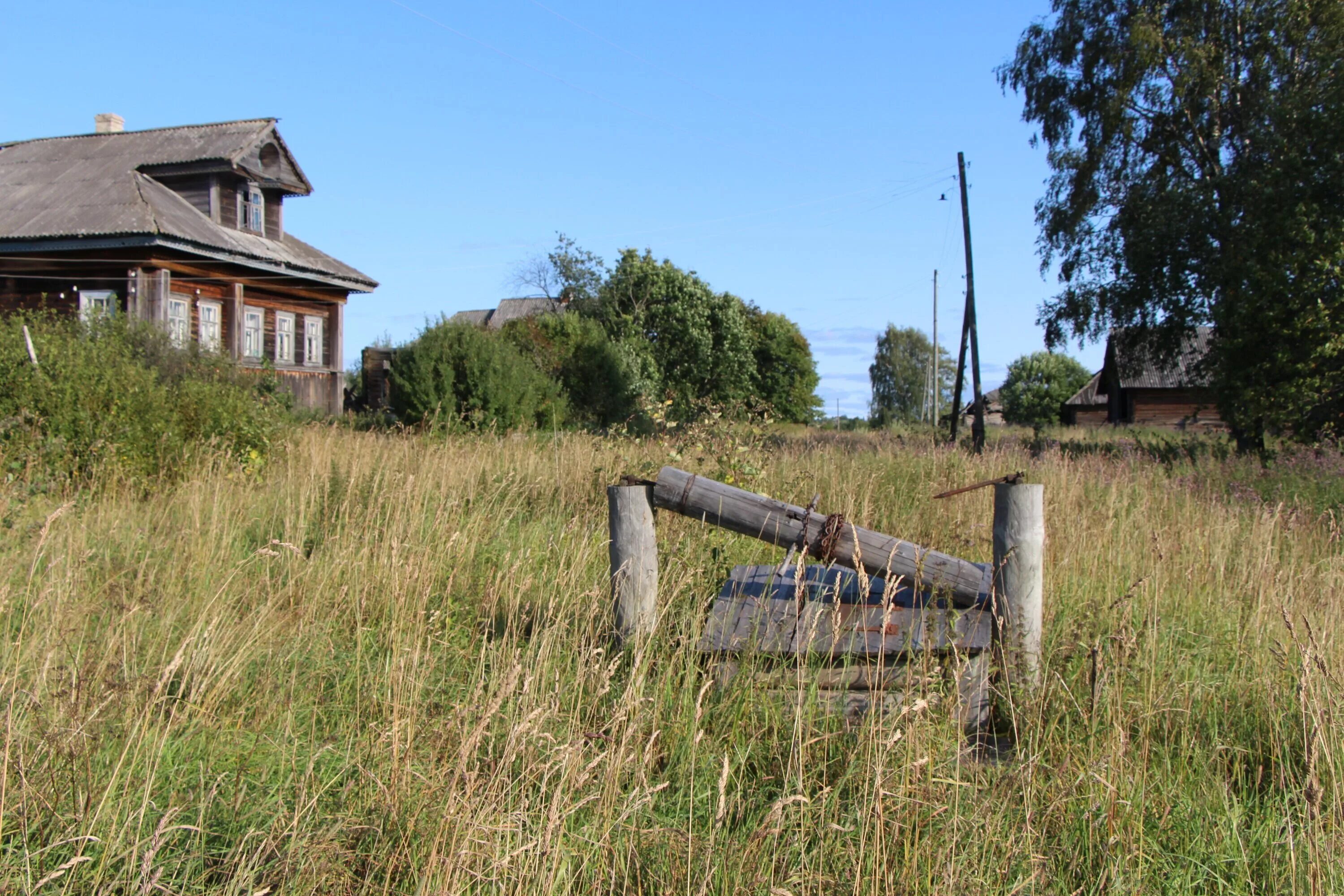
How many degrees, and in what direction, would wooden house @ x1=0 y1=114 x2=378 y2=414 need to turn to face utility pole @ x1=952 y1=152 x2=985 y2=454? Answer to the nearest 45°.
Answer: approximately 45° to its left

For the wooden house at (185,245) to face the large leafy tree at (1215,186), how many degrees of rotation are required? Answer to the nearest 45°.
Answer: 0° — it already faces it

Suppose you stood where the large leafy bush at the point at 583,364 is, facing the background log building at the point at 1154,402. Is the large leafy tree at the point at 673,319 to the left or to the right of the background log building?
left

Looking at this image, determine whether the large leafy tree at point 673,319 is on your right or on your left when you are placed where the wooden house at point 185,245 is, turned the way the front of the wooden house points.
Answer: on your left

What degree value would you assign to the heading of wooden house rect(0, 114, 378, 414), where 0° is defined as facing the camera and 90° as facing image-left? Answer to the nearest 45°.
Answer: approximately 315°
